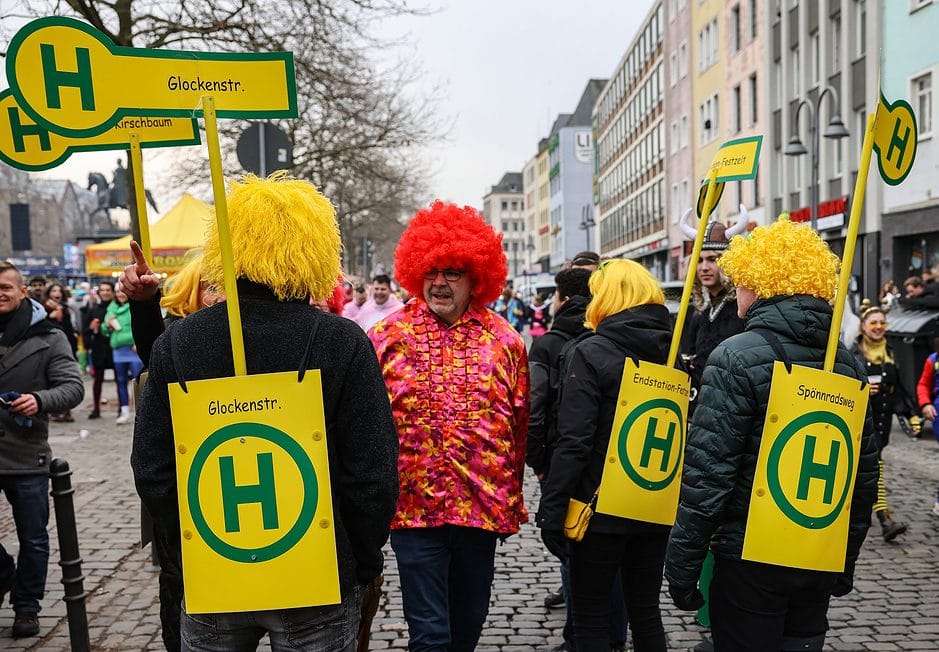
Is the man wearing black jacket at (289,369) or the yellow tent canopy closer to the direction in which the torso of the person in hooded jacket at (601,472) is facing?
the yellow tent canopy

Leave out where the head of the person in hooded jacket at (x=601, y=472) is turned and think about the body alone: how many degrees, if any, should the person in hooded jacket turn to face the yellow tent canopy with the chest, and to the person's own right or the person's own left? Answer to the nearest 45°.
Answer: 0° — they already face it

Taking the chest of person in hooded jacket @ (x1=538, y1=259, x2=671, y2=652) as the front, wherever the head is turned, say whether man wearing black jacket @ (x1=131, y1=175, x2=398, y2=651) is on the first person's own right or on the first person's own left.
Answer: on the first person's own left

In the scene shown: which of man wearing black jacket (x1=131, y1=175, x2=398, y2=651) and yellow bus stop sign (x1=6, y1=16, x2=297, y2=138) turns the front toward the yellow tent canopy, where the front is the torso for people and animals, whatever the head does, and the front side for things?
the man wearing black jacket

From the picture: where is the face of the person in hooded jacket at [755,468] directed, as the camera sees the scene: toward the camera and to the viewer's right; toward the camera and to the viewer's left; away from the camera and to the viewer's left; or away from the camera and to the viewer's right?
away from the camera and to the viewer's left

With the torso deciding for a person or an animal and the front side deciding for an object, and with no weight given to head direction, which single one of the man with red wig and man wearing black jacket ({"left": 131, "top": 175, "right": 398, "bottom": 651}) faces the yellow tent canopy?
the man wearing black jacket

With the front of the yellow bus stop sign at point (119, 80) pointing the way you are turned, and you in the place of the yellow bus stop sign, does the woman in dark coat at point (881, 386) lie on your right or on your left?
on your left

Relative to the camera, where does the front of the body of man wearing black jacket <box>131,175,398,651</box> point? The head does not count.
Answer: away from the camera

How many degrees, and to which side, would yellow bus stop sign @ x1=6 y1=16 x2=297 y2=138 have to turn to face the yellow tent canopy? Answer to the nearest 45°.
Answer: approximately 180°

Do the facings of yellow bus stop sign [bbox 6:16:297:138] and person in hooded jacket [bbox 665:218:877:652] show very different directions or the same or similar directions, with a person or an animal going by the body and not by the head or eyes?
very different directions

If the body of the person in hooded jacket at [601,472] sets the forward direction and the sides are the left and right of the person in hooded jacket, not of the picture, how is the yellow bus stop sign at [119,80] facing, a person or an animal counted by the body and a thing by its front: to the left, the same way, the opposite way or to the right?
the opposite way

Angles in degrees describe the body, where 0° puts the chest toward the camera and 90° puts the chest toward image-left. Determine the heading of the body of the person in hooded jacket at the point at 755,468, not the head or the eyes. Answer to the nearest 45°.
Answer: approximately 135°
